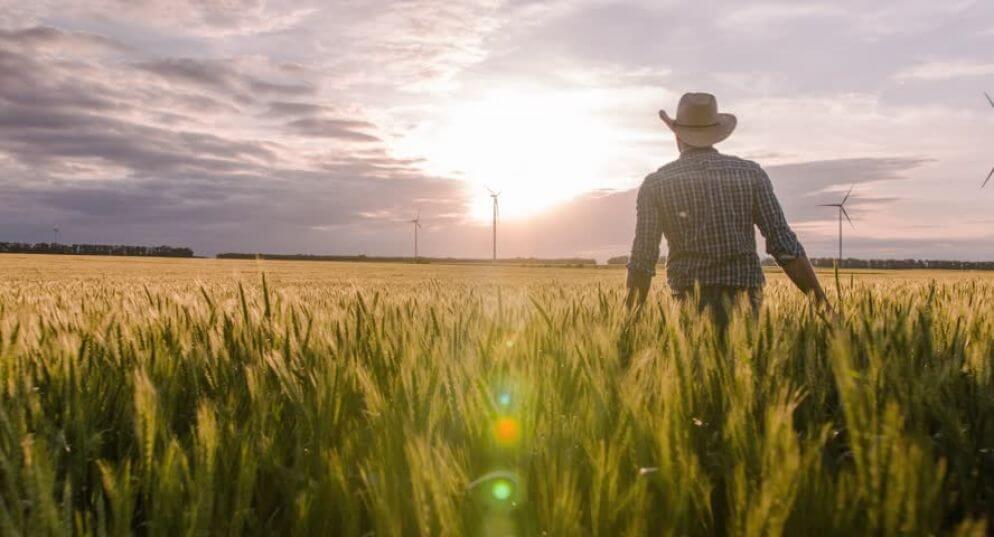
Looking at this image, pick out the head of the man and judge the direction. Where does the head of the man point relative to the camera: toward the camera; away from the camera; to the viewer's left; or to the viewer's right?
away from the camera

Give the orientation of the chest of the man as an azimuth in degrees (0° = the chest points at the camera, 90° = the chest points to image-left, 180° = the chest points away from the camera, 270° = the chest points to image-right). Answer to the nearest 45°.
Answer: approximately 180°
